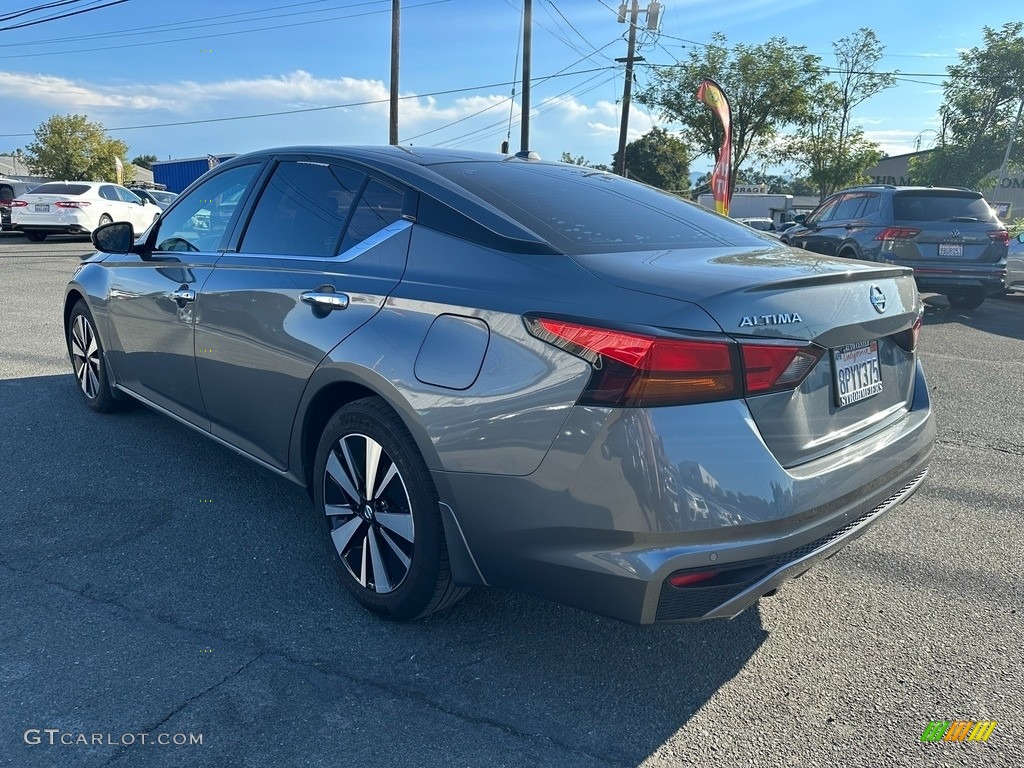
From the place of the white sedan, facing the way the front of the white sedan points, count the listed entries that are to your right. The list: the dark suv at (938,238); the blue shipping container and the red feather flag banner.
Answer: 2

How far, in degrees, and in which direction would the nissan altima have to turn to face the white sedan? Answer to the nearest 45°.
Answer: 0° — it already faces it

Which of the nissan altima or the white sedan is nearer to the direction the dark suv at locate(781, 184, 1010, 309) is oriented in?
the white sedan

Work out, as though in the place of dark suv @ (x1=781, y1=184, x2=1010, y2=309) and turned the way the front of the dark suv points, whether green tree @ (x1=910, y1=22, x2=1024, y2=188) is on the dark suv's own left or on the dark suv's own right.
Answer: on the dark suv's own right

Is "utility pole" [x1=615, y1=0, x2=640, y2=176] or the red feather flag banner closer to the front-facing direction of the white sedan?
the utility pole

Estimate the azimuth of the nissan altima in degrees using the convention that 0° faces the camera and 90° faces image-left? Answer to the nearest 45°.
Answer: approximately 135°

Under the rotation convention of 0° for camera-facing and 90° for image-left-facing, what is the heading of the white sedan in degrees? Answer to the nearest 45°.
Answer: approximately 225°

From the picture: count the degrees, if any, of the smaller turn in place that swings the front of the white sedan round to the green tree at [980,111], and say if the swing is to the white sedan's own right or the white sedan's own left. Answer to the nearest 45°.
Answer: approximately 45° to the white sedan's own right

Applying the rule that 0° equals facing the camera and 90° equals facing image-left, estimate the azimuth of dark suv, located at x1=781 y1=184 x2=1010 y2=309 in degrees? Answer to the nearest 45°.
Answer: approximately 135°

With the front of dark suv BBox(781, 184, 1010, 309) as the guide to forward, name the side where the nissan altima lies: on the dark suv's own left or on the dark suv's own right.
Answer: on the dark suv's own left

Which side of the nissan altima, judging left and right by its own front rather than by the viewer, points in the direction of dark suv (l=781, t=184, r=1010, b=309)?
right
